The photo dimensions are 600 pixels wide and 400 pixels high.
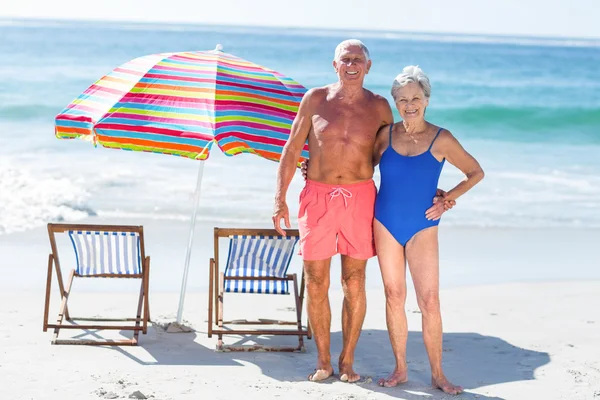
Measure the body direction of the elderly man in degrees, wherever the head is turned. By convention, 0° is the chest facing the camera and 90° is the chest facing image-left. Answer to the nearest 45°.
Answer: approximately 0°

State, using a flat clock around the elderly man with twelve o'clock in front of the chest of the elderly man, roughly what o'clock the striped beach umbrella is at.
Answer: The striped beach umbrella is roughly at 4 o'clock from the elderly man.

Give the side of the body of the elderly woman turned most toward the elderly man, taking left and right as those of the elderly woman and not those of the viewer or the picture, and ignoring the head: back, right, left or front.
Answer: right
